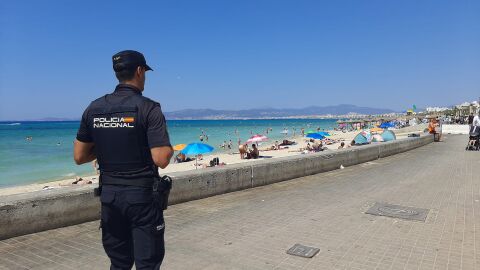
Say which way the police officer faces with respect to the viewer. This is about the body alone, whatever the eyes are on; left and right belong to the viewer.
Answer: facing away from the viewer and to the right of the viewer

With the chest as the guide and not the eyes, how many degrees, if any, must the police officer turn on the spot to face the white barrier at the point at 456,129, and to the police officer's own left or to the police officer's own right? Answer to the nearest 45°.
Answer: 0° — they already face it

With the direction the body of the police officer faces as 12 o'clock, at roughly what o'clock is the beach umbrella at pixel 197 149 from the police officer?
The beach umbrella is roughly at 11 o'clock from the police officer.

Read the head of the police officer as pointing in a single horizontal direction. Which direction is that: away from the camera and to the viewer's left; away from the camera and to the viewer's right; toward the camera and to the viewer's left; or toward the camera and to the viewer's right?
away from the camera and to the viewer's right

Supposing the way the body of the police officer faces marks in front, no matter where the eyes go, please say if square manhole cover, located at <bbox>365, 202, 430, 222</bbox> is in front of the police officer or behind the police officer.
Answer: in front
